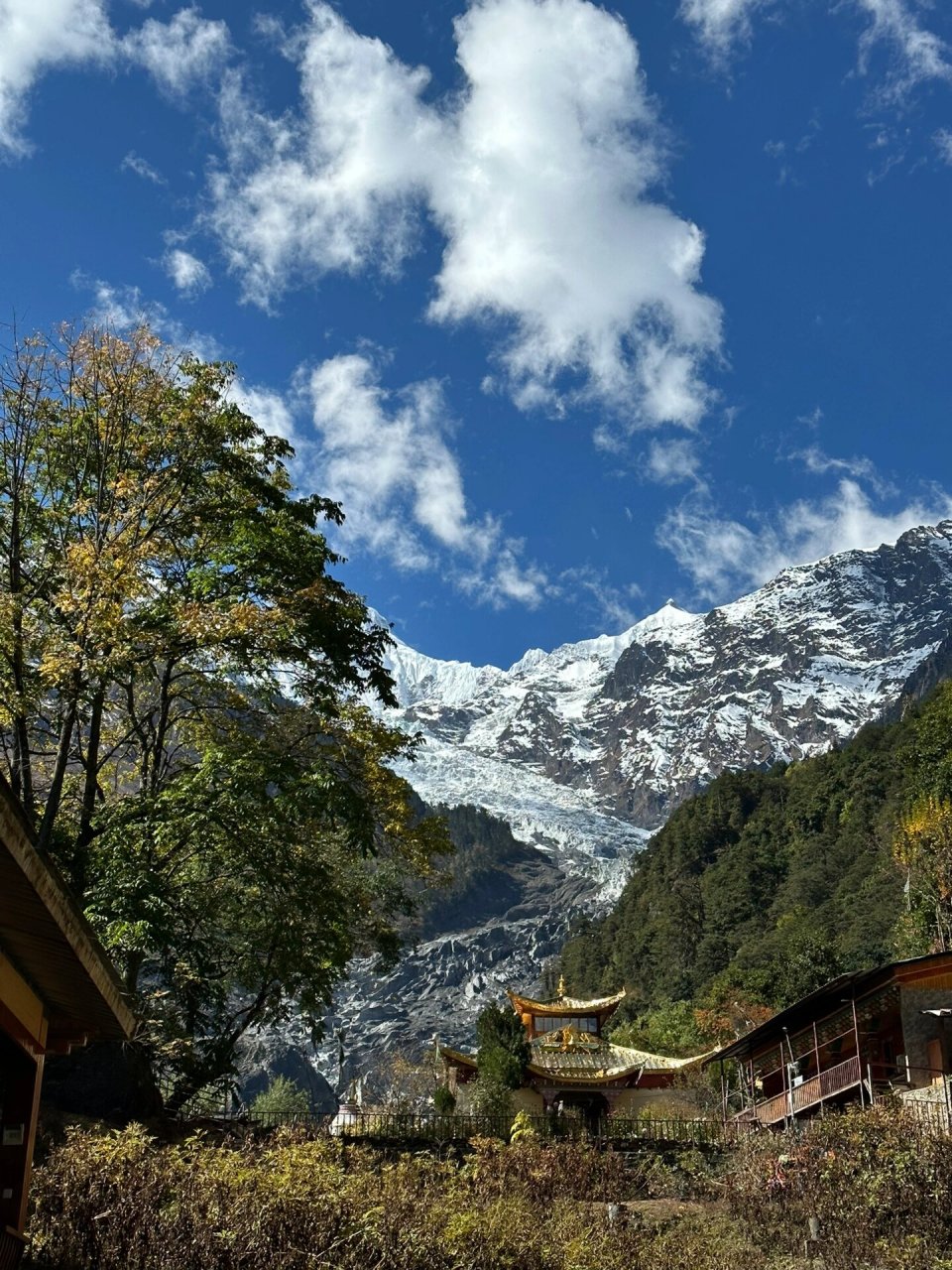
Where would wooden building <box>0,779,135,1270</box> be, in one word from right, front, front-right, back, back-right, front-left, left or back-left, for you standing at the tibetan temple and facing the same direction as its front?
front

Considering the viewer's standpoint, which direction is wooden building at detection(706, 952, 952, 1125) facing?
facing the viewer and to the left of the viewer

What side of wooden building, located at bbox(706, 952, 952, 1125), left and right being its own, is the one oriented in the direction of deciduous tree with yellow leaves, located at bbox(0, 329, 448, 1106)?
front

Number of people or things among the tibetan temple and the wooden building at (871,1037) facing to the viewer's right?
0

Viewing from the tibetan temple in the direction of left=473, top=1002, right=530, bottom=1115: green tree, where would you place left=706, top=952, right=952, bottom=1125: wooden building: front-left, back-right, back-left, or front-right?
front-left

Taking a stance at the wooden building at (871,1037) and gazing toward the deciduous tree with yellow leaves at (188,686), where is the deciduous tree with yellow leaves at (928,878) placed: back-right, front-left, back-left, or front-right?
back-right

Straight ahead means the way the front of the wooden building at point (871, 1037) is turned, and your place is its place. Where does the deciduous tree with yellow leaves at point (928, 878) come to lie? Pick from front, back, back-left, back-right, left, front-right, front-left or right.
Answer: back-right

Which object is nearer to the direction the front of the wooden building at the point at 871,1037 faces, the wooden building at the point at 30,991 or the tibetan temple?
the wooden building

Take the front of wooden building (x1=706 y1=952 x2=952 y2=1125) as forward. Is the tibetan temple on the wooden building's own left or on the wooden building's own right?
on the wooden building's own right

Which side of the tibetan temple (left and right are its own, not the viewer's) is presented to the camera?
front

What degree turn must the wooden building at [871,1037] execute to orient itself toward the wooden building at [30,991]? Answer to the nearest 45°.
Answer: approximately 45° to its left

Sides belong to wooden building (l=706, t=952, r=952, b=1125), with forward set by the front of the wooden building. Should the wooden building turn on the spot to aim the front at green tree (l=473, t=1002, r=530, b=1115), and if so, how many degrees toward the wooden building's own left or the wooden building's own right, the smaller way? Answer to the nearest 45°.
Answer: approximately 90° to the wooden building's own right

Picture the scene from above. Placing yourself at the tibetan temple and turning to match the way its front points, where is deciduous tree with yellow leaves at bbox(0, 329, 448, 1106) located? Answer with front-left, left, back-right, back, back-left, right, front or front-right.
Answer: front

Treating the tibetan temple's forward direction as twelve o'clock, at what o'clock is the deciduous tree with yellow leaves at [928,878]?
The deciduous tree with yellow leaves is roughly at 10 o'clock from the tibetan temple.
